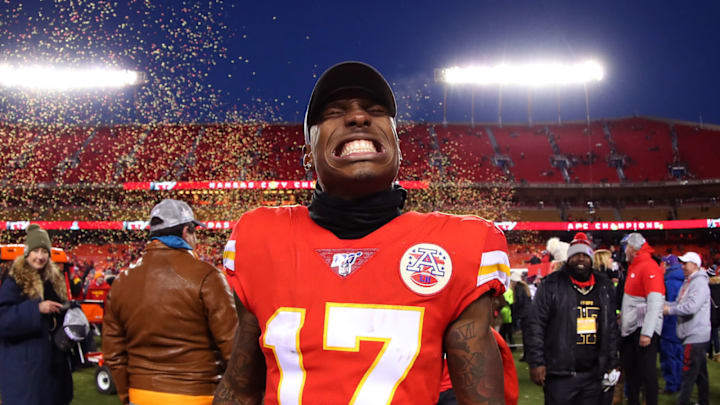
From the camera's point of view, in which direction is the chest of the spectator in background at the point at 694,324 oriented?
to the viewer's left

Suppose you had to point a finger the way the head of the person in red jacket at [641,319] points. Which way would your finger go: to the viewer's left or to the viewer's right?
to the viewer's left

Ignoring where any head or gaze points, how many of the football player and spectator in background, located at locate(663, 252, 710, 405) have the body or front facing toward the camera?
1

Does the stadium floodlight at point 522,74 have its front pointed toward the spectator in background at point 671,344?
yes

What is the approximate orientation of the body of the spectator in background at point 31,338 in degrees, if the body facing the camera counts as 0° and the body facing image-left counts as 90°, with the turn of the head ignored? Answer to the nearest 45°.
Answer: approximately 315°

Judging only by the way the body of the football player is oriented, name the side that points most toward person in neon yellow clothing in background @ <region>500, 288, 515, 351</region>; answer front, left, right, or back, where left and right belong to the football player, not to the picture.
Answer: back

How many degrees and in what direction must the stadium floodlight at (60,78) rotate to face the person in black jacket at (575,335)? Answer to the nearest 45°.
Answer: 0° — it already faces them

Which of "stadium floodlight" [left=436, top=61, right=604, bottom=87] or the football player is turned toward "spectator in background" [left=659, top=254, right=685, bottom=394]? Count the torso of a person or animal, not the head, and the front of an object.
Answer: the stadium floodlight

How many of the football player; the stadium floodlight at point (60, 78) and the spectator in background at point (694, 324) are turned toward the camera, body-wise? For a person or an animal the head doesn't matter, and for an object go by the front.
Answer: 2

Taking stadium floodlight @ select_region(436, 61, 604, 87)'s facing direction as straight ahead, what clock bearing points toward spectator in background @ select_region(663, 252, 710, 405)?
The spectator in background is roughly at 12 o'clock from the stadium floodlight.
